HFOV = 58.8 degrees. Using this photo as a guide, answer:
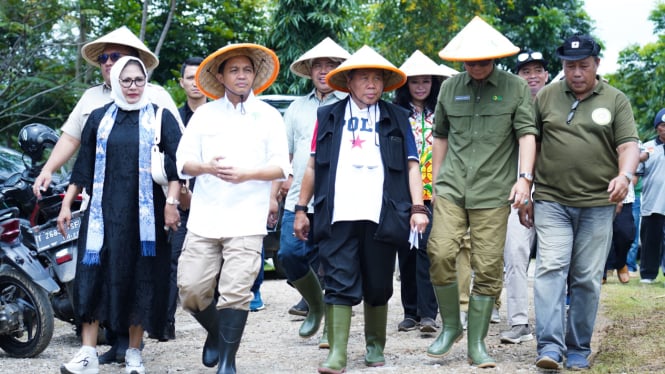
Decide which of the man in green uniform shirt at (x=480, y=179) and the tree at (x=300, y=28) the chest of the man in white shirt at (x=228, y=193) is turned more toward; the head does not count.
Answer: the man in green uniform shirt

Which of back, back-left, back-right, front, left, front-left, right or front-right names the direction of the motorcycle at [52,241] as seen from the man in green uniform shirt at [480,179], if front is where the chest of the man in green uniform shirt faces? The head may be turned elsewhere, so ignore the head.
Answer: right

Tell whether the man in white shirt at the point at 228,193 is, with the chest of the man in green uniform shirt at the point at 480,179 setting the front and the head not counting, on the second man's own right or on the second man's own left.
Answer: on the second man's own right

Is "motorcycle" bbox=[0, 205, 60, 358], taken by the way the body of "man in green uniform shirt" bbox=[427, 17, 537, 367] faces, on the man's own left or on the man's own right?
on the man's own right

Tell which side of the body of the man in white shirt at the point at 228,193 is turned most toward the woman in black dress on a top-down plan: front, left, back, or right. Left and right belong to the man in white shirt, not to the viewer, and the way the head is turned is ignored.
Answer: right

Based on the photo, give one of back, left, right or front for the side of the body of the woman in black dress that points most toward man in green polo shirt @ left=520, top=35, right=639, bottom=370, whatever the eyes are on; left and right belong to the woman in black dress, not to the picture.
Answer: left

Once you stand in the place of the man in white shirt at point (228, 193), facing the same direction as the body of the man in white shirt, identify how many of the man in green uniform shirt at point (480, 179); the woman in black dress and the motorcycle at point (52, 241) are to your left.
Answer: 1
